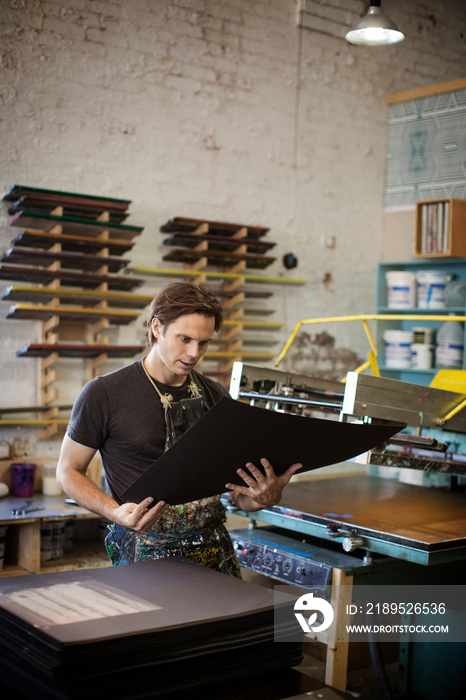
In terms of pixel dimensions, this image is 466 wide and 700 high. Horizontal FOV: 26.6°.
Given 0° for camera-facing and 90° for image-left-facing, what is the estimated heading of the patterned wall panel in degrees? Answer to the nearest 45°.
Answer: approximately 45°

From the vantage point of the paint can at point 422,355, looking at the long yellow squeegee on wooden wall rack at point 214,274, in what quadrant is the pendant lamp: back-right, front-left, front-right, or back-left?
front-left

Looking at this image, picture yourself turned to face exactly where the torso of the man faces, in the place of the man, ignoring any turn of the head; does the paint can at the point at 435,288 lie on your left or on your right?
on your left

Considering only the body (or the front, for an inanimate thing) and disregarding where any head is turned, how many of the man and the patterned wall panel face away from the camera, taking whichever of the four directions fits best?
0

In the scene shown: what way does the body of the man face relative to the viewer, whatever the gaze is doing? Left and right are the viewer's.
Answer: facing the viewer and to the right of the viewer

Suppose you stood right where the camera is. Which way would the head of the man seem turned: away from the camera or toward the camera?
toward the camera

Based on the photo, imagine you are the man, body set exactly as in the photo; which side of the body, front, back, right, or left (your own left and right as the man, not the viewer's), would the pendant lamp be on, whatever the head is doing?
left

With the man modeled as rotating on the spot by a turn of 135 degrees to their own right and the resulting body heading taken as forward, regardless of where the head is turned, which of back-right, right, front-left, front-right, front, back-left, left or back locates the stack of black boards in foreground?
left
